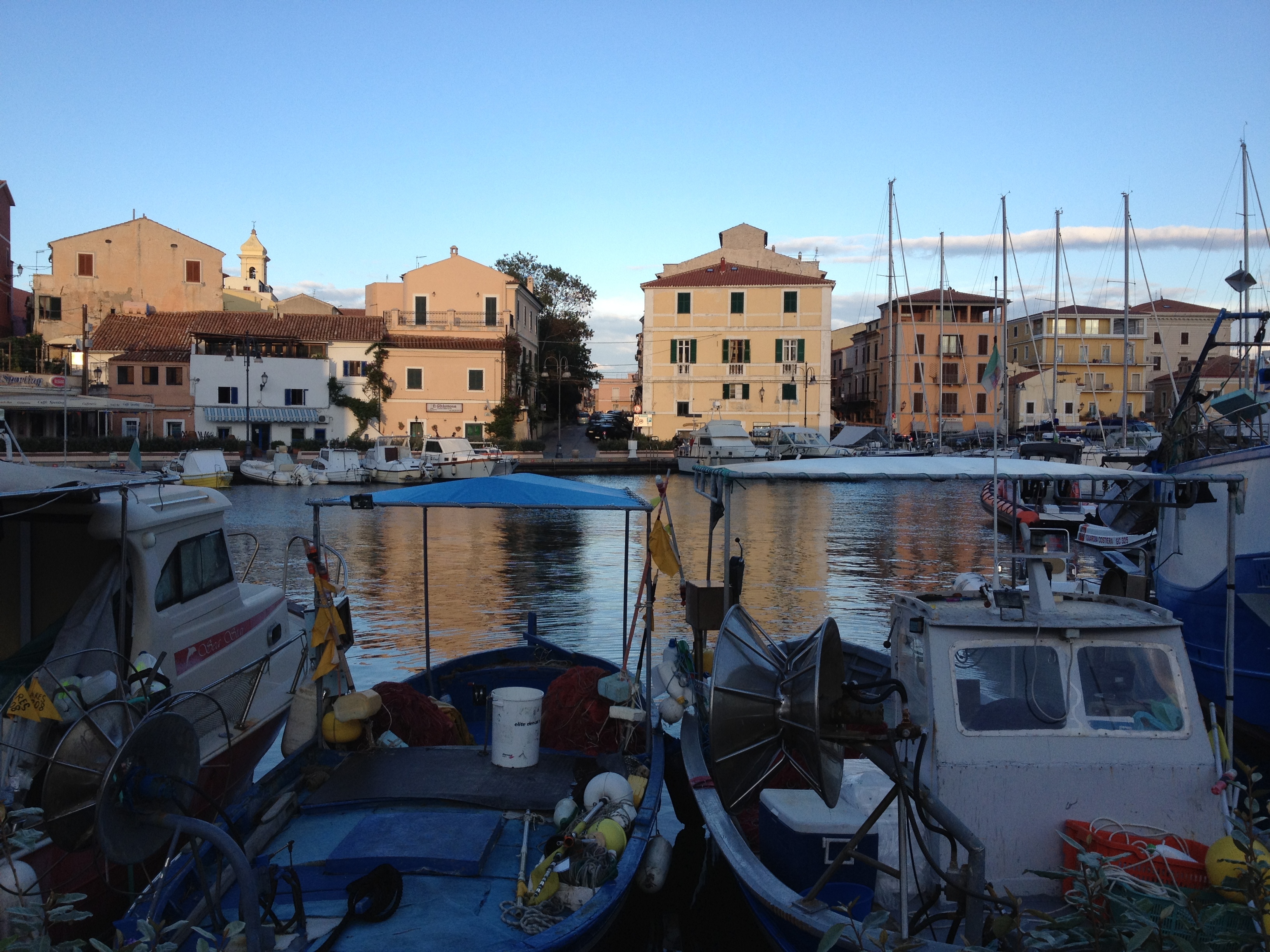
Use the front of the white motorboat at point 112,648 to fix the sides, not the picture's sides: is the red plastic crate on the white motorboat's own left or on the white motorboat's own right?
on the white motorboat's own right

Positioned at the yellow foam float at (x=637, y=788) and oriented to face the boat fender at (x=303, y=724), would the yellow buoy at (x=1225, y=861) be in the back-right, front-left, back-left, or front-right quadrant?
back-left

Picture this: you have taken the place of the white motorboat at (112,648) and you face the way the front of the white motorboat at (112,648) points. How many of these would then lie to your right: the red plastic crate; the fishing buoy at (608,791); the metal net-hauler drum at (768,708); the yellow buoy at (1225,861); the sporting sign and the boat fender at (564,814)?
5

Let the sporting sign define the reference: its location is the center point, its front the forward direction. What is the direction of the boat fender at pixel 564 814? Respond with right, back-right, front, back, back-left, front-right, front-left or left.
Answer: front

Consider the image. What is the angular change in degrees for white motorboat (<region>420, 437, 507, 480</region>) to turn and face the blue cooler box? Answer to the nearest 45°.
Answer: approximately 45° to its right

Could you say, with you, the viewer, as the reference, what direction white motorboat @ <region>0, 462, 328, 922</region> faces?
facing away from the viewer and to the right of the viewer

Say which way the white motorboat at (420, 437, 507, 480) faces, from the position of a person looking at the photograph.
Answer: facing the viewer and to the right of the viewer

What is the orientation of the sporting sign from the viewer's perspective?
toward the camera

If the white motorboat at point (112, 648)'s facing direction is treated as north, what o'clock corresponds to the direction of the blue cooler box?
The blue cooler box is roughly at 3 o'clock from the white motorboat.
